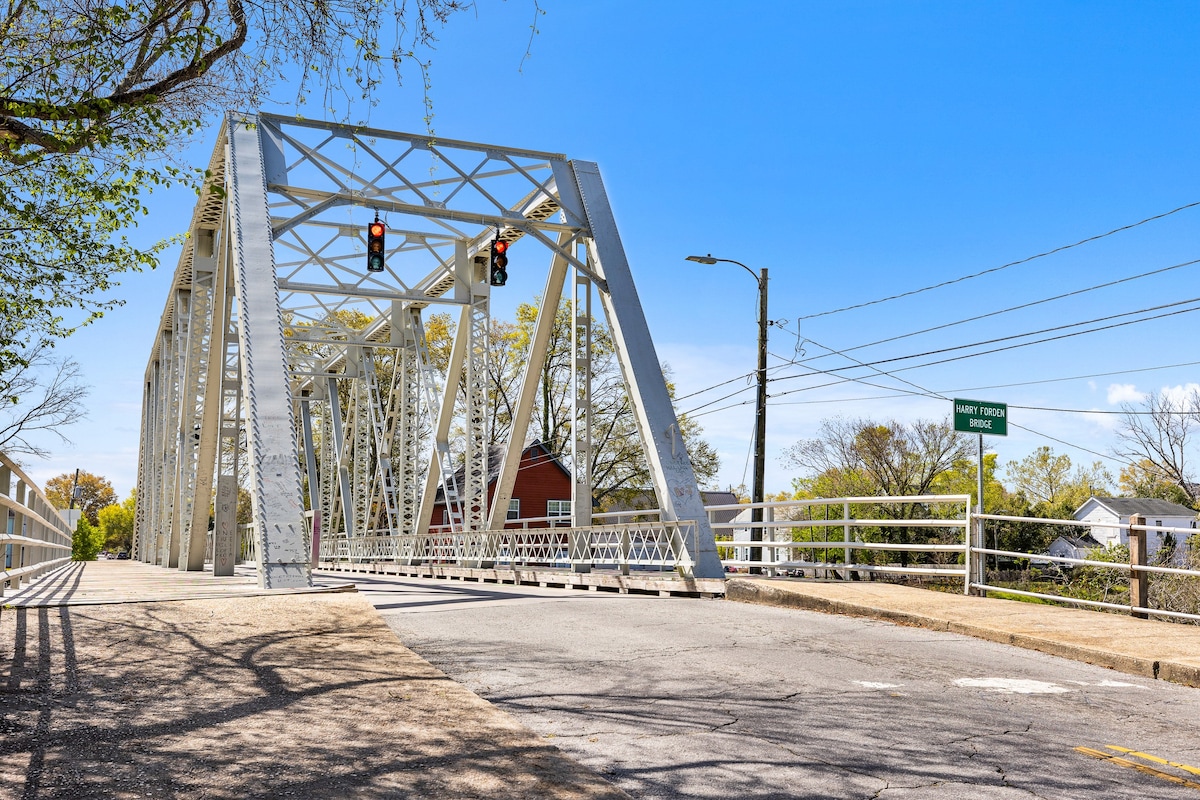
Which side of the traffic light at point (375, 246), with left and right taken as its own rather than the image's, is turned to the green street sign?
left

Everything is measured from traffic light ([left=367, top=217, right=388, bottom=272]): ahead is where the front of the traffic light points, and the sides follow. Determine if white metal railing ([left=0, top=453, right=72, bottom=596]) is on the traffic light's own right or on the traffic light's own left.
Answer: on the traffic light's own right

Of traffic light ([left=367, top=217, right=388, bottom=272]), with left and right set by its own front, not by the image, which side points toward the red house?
back

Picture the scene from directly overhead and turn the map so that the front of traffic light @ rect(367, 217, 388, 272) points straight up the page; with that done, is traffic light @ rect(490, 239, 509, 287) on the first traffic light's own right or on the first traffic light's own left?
on the first traffic light's own left

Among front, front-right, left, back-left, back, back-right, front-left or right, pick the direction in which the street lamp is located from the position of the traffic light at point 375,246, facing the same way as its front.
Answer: back-left

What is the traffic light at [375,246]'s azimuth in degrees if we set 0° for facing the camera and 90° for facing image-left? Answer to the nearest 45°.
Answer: approximately 0°
